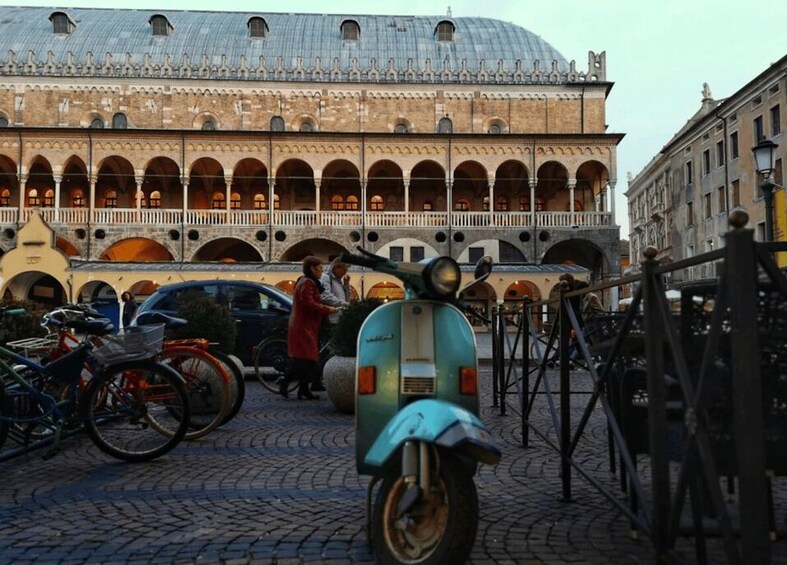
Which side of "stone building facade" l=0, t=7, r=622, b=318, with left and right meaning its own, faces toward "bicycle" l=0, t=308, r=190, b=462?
front

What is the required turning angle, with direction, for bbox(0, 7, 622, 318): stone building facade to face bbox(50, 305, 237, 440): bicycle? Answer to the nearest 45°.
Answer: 0° — it already faces it

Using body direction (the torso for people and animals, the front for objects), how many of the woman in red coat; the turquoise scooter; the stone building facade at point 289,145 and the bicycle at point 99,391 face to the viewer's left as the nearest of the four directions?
1

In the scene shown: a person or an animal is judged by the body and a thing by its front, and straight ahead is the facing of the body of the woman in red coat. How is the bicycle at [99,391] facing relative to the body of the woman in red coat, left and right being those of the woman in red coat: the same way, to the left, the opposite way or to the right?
the opposite way

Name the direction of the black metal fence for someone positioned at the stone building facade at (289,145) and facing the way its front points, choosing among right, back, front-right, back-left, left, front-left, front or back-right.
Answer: front

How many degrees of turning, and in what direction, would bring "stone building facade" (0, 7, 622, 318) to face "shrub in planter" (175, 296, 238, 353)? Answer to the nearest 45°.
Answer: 0° — it already faces it

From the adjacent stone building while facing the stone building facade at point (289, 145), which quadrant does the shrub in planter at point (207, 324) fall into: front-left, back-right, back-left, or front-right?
front-left

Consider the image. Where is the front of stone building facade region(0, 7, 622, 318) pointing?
toward the camera

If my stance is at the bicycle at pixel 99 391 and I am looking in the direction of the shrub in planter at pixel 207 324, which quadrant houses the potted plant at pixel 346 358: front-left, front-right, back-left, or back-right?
front-right

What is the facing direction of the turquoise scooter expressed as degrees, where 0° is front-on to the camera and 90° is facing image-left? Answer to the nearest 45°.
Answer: approximately 0°

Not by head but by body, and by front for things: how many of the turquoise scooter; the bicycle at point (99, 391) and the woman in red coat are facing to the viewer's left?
1

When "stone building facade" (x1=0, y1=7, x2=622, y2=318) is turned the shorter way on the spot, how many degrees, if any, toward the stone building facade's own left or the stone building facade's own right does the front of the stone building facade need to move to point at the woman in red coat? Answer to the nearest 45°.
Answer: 0° — it already faces them

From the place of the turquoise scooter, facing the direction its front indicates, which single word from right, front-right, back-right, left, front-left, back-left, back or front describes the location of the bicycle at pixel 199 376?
back-right
